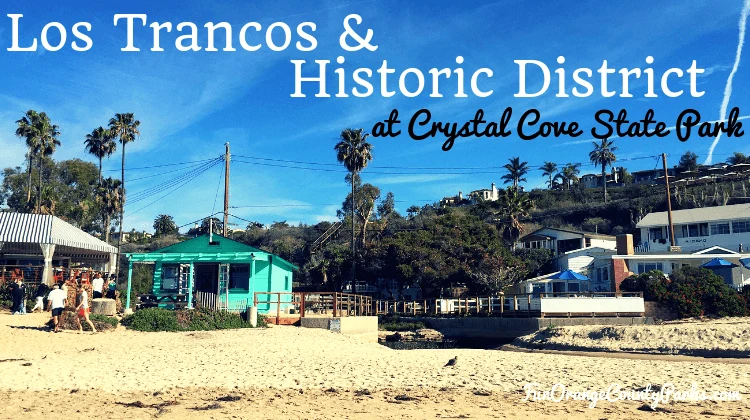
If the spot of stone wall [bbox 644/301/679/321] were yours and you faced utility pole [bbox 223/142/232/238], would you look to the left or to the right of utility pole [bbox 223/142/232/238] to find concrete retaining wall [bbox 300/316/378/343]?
left

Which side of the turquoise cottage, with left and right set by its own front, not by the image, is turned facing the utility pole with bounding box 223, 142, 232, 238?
back

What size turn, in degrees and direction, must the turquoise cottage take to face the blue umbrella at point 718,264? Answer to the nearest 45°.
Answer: approximately 90° to its left

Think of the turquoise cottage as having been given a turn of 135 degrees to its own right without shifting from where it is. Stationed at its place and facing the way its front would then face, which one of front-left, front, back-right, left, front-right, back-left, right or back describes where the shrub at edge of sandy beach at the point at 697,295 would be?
back-right

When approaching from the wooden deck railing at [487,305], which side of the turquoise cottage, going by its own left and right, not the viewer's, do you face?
left

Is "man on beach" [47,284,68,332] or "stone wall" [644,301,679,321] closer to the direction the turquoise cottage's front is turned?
the man on beach

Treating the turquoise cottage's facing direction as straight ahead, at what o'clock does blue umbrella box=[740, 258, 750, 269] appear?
The blue umbrella is roughly at 9 o'clock from the turquoise cottage.

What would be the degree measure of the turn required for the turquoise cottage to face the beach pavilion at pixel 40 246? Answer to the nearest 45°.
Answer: approximately 90° to its right

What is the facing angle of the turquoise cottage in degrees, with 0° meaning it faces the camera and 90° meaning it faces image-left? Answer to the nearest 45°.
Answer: approximately 0°
